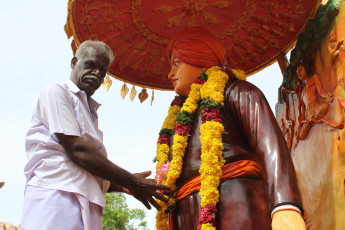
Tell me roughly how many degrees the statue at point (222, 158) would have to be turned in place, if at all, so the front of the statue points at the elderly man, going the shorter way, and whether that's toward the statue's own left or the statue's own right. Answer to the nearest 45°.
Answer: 0° — it already faces them

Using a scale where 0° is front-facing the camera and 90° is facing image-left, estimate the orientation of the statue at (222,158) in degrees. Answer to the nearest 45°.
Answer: approximately 45°
